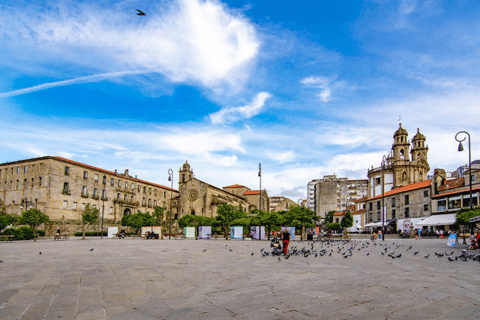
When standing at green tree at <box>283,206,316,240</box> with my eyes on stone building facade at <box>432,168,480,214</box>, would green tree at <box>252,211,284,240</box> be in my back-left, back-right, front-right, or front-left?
back-left

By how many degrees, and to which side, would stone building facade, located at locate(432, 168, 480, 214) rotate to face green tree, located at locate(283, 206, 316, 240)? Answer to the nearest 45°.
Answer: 0° — it already faces it

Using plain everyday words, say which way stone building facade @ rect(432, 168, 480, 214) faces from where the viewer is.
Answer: facing the viewer and to the left of the viewer

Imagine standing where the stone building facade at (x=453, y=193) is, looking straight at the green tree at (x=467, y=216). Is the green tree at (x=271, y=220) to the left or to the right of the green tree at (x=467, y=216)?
right

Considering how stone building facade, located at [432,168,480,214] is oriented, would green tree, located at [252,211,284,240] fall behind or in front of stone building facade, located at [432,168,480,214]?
in front

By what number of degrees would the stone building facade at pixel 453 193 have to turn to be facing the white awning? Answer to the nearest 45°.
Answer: approximately 45° to its left

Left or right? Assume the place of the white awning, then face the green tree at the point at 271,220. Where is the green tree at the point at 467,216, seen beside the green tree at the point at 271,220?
left

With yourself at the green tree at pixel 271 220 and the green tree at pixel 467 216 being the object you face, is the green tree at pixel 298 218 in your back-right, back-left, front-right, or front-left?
front-left

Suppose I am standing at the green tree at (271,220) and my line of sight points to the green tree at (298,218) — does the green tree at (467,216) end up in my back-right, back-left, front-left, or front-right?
front-right

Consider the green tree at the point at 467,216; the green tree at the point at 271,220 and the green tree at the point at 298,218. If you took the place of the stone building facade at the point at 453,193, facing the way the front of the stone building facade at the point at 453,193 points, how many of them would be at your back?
0

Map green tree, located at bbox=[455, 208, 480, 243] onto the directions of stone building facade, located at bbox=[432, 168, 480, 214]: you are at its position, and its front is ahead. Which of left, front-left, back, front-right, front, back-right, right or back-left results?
front-left

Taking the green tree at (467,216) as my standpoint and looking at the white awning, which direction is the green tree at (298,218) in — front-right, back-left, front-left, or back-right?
front-left
